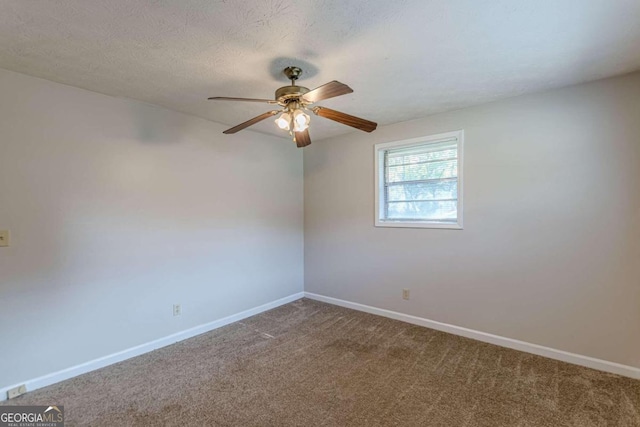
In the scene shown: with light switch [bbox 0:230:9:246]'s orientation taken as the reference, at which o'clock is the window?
The window is roughly at 10 o'clock from the light switch.

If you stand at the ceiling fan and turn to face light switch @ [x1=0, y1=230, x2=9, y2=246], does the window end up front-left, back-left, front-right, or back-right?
back-right

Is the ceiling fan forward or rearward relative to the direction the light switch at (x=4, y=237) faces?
forward
